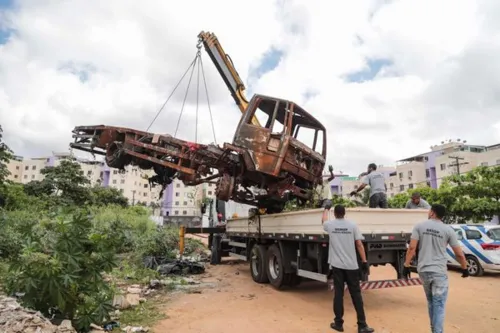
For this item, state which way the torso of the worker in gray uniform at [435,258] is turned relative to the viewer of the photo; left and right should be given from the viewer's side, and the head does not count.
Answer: facing away from the viewer

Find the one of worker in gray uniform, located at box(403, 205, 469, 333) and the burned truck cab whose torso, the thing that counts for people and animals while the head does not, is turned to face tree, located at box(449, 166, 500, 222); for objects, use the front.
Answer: the worker in gray uniform

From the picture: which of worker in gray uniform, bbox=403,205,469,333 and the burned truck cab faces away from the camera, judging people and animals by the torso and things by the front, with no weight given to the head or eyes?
the worker in gray uniform

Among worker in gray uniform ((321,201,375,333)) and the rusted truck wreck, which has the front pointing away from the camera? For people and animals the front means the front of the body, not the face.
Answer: the worker in gray uniform

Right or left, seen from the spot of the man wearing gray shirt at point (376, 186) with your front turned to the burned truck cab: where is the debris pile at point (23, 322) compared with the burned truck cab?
left

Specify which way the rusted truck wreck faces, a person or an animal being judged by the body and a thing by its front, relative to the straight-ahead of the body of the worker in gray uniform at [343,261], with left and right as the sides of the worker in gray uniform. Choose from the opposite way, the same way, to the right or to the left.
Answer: to the right

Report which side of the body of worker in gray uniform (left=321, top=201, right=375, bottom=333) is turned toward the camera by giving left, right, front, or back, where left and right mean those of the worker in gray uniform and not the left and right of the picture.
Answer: back

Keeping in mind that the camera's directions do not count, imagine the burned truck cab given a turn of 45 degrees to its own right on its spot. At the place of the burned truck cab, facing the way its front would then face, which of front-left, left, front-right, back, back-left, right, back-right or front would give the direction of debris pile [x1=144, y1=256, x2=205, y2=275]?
back-right
